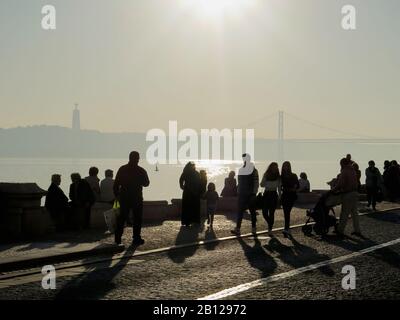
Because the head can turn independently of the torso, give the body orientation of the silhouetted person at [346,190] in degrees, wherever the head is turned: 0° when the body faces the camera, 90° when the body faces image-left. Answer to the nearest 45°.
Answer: approximately 90°

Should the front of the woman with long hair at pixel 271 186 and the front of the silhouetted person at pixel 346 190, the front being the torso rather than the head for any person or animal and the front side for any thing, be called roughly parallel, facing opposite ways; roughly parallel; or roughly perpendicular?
roughly perpendicular

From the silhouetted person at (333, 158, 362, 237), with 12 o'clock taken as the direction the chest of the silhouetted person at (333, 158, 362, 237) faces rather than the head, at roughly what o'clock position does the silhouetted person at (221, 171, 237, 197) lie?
the silhouetted person at (221, 171, 237, 197) is roughly at 2 o'clock from the silhouetted person at (333, 158, 362, 237).
